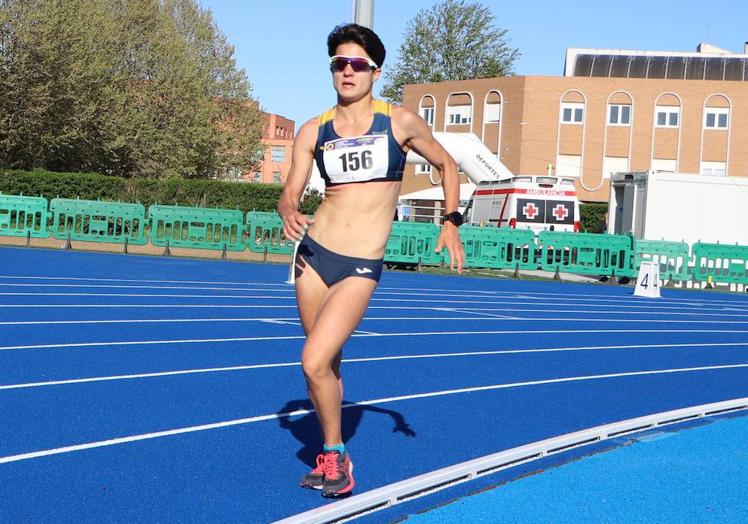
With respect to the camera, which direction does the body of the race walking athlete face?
toward the camera

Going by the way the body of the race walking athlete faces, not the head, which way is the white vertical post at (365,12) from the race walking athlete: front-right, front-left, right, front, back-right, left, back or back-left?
back

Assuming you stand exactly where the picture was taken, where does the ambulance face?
facing away from the viewer and to the left of the viewer

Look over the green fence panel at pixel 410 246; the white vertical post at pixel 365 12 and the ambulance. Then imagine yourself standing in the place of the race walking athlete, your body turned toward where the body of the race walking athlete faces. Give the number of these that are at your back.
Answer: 3

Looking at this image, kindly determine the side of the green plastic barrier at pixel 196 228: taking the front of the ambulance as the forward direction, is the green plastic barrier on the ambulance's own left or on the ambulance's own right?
on the ambulance's own left

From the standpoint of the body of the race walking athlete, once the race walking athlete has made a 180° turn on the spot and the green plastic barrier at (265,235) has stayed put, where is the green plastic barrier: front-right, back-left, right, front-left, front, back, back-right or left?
front

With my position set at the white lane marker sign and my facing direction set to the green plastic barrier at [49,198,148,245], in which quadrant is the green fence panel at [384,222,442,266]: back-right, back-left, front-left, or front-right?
front-right

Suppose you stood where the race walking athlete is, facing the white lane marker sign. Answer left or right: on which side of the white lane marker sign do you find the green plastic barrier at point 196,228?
left

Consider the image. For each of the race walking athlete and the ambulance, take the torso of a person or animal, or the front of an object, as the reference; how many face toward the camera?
1

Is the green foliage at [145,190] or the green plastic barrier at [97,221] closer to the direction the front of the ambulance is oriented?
the green foliage

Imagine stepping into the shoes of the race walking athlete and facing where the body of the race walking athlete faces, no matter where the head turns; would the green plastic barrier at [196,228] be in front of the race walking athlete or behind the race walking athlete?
behind

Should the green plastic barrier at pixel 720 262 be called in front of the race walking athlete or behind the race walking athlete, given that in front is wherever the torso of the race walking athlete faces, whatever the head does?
behind

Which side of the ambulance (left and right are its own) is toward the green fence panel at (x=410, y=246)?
back

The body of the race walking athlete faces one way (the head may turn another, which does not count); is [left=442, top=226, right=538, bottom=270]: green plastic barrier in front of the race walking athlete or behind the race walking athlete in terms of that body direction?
behind

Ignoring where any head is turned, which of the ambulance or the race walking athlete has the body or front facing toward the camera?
the race walking athlete

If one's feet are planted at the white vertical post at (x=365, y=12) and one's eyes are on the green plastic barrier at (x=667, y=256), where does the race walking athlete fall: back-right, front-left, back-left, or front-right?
front-right
